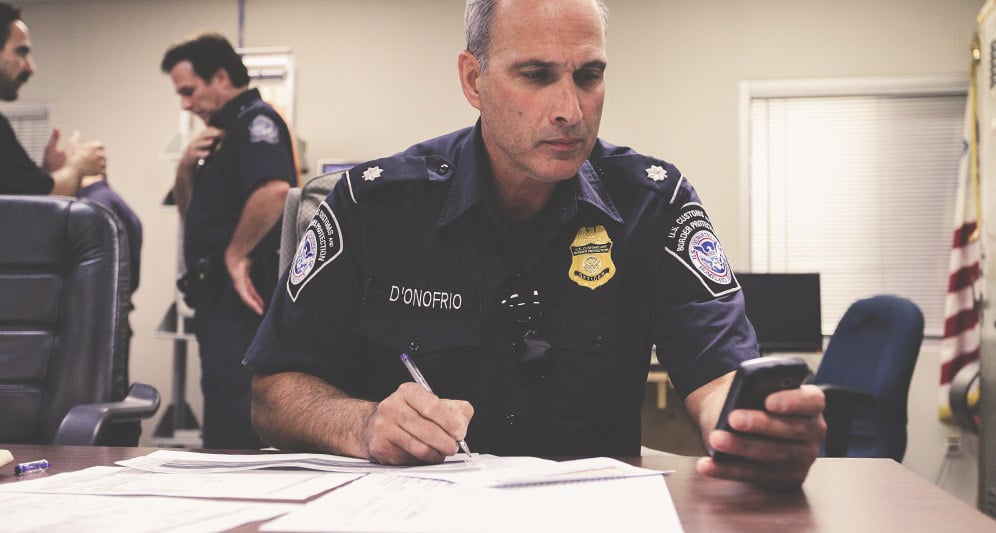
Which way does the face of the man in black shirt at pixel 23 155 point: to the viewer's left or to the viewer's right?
to the viewer's right

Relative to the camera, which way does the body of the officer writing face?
toward the camera

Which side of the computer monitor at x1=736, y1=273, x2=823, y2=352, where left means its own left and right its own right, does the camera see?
front

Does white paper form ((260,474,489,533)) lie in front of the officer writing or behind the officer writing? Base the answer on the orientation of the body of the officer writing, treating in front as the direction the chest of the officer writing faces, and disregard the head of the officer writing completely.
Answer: in front

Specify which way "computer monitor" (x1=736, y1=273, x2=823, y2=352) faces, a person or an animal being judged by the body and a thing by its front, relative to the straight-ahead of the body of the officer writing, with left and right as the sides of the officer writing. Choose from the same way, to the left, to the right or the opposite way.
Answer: the same way

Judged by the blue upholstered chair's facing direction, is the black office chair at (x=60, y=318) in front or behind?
in front

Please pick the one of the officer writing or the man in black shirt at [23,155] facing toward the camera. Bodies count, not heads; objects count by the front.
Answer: the officer writing

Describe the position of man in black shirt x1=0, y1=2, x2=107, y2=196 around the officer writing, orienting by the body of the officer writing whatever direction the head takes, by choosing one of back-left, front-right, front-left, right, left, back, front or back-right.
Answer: back-right

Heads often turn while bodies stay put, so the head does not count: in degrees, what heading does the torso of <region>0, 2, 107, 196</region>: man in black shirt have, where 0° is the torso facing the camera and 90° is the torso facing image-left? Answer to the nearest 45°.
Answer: approximately 270°

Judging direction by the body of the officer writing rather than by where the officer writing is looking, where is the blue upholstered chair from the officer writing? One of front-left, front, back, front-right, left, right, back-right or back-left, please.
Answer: back-left

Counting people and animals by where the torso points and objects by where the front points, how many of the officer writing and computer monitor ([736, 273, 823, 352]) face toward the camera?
2

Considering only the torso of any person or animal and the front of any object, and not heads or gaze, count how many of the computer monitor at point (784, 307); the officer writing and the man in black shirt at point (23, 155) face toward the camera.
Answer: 2
